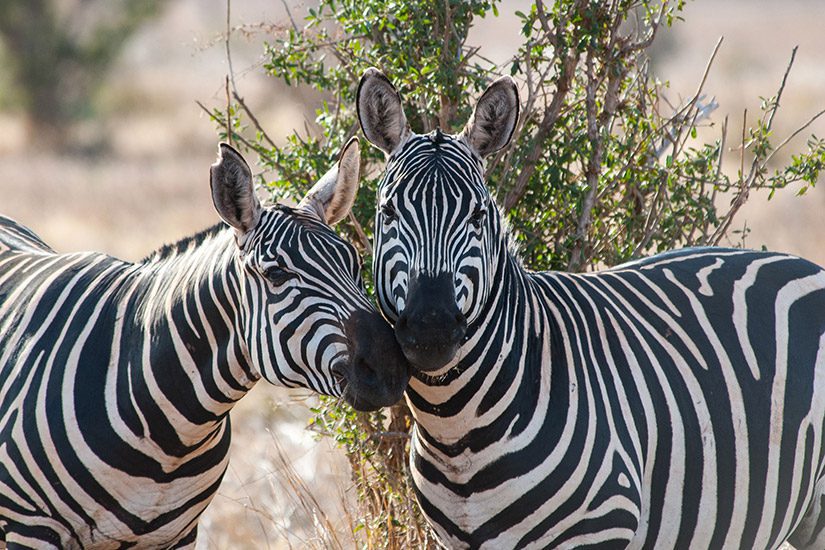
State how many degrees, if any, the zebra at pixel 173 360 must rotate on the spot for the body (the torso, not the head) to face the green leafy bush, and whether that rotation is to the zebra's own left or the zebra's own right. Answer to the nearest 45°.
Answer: approximately 45° to the zebra's own left

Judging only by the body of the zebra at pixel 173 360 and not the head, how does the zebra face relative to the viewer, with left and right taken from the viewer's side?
facing the viewer and to the right of the viewer

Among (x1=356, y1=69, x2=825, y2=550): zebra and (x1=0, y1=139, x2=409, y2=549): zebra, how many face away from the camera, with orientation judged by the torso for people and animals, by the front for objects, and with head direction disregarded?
0

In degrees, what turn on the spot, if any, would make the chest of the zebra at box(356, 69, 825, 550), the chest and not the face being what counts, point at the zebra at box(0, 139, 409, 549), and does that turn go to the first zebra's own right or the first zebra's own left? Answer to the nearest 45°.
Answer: approximately 45° to the first zebra's own right

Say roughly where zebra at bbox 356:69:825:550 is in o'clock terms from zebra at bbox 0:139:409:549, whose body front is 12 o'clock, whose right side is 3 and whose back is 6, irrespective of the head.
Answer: zebra at bbox 356:69:825:550 is roughly at 11 o'clock from zebra at bbox 0:139:409:549.
